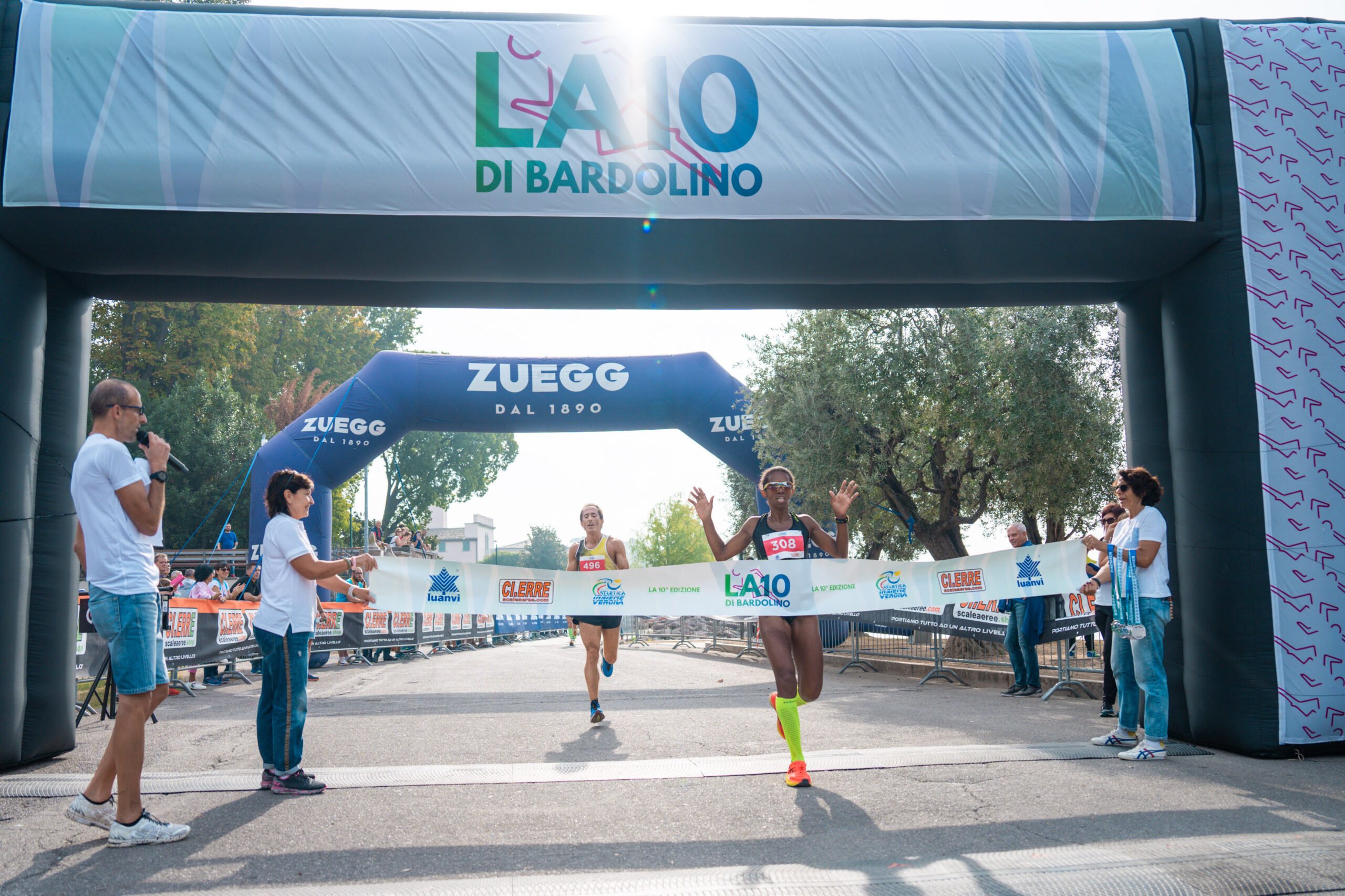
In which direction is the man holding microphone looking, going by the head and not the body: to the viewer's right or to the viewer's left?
to the viewer's right

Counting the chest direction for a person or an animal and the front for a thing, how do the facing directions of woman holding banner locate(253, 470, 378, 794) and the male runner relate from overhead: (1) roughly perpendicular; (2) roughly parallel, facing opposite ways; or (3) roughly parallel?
roughly perpendicular

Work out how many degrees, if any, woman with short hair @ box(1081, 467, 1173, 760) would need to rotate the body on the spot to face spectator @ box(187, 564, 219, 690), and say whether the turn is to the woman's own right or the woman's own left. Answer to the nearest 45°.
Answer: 0° — they already face them

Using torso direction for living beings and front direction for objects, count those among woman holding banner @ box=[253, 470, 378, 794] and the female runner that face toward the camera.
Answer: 1

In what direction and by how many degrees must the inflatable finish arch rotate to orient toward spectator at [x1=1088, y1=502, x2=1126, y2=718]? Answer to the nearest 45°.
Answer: approximately 135° to its left

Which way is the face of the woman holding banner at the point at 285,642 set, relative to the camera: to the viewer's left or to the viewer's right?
to the viewer's right

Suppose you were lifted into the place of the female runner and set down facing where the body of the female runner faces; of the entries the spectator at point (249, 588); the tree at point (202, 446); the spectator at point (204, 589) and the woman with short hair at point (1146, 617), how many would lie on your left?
1

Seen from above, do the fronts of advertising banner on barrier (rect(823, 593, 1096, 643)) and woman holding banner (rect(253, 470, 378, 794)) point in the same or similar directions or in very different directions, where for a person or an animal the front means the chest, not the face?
very different directions

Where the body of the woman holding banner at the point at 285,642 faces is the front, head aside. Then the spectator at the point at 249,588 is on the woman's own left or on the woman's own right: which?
on the woman's own left

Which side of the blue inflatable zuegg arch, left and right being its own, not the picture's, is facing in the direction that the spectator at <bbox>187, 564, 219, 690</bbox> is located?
front

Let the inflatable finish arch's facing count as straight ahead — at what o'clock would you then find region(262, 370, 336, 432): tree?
The tree is roughly at 5 o'clock from the inflatable finish arch.

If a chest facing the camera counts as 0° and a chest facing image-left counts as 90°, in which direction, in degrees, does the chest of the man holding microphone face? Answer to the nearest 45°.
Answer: approximately 270°

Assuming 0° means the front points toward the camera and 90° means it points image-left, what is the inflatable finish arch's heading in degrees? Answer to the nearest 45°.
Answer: approximately 0°

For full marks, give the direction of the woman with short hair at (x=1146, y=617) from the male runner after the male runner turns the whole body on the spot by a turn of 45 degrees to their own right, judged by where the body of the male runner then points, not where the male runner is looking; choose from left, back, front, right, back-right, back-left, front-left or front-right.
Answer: left

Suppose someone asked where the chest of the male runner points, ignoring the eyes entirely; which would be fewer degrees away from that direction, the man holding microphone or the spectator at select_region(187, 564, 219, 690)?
the man holding microphone
